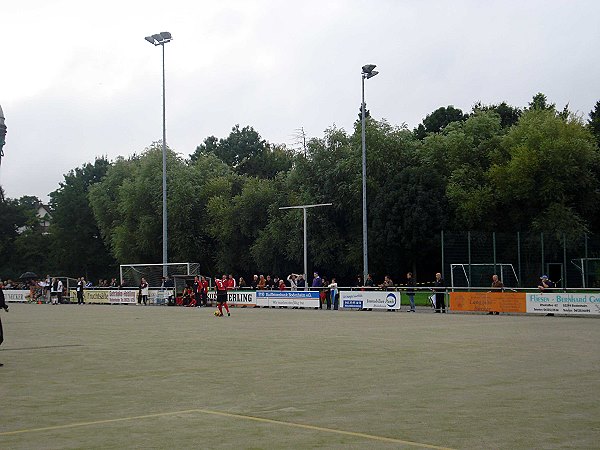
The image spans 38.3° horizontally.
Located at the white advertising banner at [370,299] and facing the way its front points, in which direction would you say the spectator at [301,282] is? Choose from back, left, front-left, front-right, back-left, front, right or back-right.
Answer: back-right

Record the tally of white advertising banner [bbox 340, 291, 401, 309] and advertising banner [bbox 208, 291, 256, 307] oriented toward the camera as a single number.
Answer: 2

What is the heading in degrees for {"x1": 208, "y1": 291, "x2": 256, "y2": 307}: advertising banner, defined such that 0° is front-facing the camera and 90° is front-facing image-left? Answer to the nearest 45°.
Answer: approximately 0°

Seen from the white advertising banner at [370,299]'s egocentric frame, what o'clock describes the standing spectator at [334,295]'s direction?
The standing spectator is roughly at 4 o'clock from the white advertising banner.

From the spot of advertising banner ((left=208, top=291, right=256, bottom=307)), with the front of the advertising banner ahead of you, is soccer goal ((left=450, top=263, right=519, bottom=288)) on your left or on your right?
on your left

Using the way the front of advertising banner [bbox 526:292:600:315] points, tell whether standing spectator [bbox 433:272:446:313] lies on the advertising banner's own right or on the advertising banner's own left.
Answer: on the advertising banner's own right

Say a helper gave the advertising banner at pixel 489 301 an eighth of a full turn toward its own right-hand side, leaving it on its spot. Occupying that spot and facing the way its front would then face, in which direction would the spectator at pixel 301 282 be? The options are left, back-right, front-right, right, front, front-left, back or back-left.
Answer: right

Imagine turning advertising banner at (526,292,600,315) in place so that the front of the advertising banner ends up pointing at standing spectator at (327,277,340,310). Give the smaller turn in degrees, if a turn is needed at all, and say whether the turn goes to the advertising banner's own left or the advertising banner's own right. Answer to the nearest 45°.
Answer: approximately 135° to the advertising banner's own right
